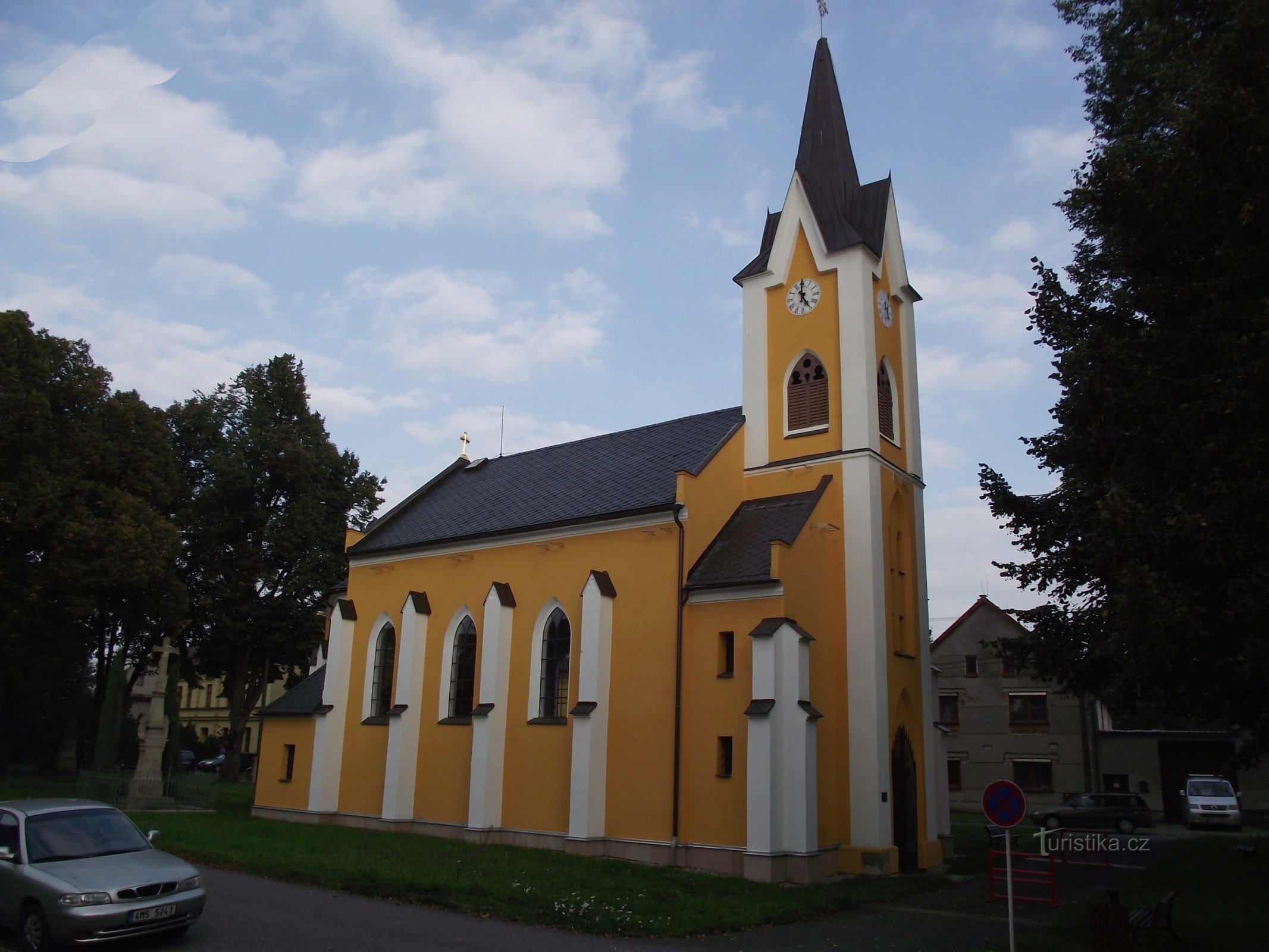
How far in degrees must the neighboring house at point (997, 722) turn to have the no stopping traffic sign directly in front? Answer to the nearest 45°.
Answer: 0° — it already faces it

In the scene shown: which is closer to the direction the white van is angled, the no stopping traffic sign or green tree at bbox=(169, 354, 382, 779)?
the no stopping traffic sign

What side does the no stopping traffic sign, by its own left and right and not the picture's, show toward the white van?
back

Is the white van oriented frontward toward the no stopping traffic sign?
yes

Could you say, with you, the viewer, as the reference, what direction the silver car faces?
facing the viewer and to the right of the viewer

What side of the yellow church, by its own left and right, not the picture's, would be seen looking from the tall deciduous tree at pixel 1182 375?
front

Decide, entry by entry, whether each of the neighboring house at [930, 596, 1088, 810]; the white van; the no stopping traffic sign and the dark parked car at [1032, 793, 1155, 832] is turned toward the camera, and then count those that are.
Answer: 3

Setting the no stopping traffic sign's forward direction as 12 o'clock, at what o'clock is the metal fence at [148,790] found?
The metal fence is roughly at 4 o'clock from the no stopping traffic sign.

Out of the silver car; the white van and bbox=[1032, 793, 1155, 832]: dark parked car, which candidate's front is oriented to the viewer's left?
the dark parked car

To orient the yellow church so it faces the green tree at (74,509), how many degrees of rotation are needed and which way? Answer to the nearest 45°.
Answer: approximately 180°

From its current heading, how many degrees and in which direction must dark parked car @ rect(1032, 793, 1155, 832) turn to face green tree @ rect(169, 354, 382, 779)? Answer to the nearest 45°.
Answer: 0° — it already faces it

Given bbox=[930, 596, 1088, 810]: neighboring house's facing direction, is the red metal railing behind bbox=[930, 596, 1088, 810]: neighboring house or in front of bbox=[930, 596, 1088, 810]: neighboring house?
in front

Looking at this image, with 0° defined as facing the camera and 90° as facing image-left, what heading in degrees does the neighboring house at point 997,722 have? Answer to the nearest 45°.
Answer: approximately 0°
